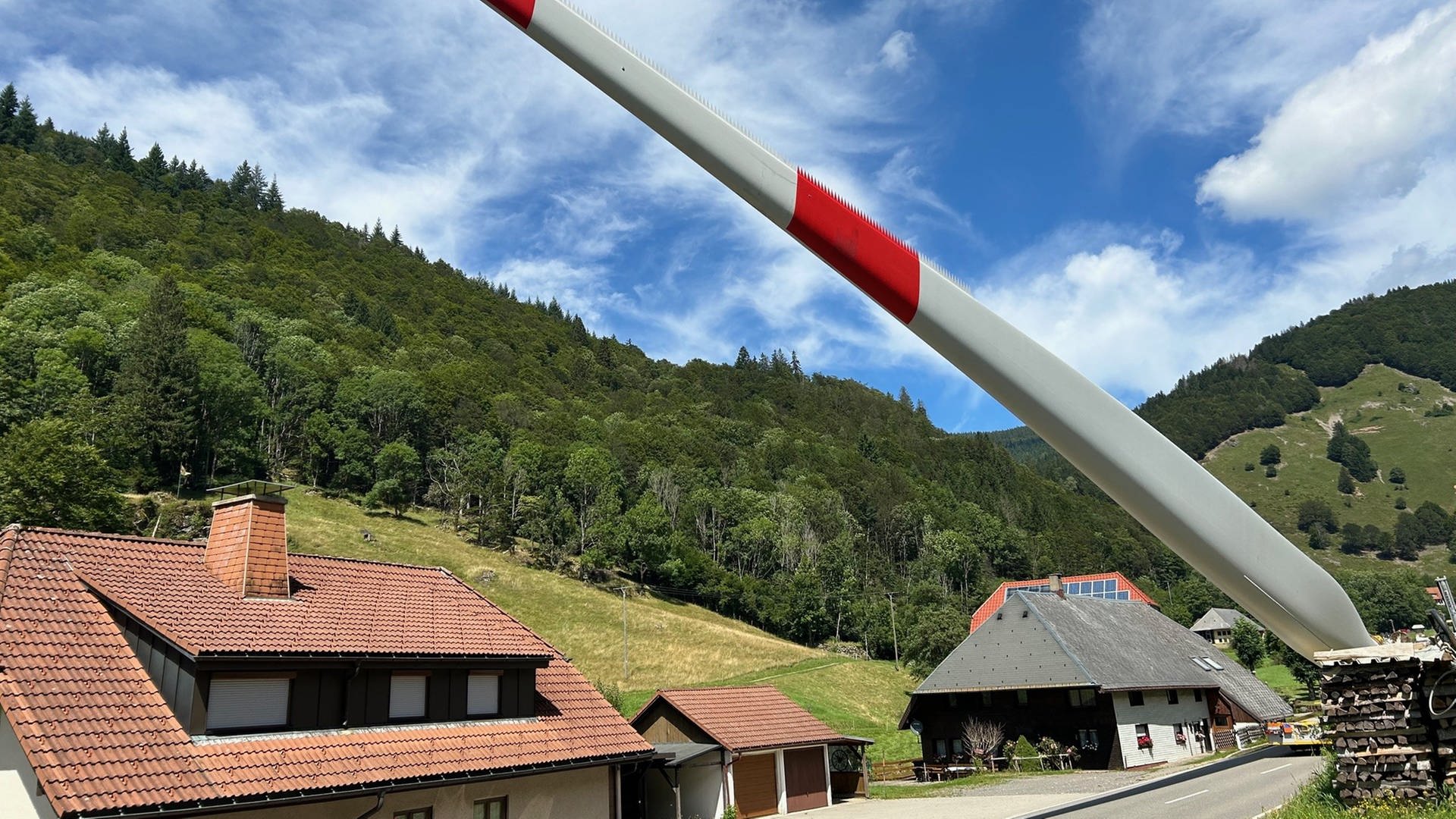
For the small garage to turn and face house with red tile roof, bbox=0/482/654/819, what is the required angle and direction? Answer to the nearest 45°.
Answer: approximately 90° to its right

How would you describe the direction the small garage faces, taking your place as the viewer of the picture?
facing the viewer and to the right of the viewer

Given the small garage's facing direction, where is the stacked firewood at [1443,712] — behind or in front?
in front

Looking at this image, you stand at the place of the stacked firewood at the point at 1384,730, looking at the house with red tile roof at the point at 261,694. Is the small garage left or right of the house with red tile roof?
right
